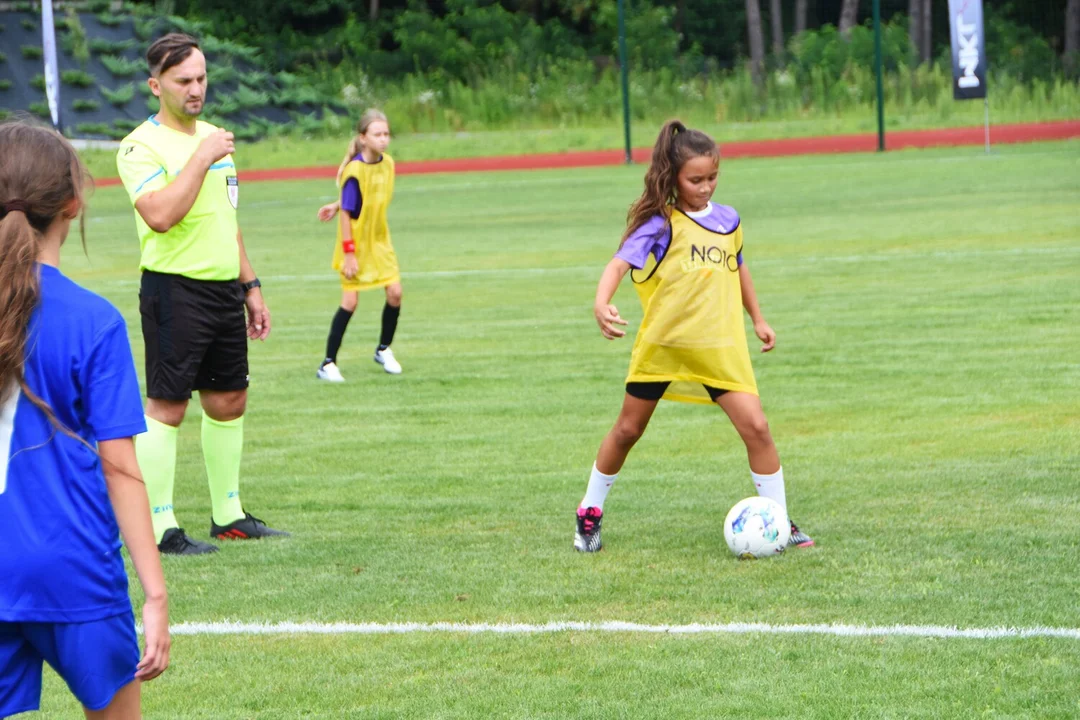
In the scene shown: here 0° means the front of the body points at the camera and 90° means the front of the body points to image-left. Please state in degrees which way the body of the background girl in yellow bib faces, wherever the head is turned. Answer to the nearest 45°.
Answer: approximately 315°

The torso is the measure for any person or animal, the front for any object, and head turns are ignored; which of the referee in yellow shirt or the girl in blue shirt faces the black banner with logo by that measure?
the girl in blue shirt

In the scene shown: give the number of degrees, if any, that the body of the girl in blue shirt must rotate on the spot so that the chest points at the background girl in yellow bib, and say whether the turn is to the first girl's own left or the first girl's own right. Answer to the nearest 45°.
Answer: approximately 45° to the first girl's own left

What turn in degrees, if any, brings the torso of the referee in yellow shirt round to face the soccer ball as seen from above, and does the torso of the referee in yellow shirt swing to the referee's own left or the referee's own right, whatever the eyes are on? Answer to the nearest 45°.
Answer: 0° — they already face it

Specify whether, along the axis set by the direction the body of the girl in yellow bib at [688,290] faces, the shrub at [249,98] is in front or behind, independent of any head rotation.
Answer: behind

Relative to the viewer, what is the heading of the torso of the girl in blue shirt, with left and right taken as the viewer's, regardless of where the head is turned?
facing away from the viewer and to the right of the viewer

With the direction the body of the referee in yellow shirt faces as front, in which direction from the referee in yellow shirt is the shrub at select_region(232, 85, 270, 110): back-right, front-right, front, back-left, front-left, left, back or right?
back-left

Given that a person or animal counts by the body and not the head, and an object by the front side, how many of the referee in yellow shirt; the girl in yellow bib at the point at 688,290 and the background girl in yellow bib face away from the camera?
0

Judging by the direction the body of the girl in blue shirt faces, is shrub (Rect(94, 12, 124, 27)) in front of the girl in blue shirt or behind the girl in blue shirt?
in front

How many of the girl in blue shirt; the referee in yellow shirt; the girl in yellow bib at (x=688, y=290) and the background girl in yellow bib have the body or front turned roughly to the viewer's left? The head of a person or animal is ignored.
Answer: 0

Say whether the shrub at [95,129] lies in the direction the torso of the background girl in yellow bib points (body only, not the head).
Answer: no

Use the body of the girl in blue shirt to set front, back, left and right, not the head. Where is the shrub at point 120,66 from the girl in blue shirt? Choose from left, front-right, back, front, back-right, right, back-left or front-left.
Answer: front-left

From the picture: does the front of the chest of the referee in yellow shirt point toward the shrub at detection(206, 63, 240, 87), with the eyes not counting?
no

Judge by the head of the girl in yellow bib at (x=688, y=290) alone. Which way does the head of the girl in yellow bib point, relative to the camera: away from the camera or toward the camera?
toward the camera

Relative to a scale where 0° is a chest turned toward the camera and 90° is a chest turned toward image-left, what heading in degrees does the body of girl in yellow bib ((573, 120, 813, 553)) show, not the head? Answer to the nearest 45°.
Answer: approximately 315°

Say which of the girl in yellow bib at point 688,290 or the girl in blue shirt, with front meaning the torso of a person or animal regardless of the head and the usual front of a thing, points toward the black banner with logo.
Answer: the girl in blue shirt

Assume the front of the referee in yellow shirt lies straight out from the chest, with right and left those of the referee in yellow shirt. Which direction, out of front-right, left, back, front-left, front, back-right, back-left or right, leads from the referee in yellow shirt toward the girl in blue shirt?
front-right

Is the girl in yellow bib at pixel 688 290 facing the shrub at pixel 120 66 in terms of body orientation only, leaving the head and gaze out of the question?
no

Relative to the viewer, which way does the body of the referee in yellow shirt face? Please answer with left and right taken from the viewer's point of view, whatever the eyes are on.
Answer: facing the viewer and to the right of the viewer

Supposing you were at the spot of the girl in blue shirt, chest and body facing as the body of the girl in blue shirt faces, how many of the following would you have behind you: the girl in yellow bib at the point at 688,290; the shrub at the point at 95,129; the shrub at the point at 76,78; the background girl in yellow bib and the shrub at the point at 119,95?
0

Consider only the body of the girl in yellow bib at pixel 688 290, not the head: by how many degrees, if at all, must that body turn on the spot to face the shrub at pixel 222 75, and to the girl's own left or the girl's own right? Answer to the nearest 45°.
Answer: approximately 135° to the girl's own left

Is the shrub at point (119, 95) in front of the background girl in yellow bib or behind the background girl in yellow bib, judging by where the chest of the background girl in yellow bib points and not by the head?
behind
